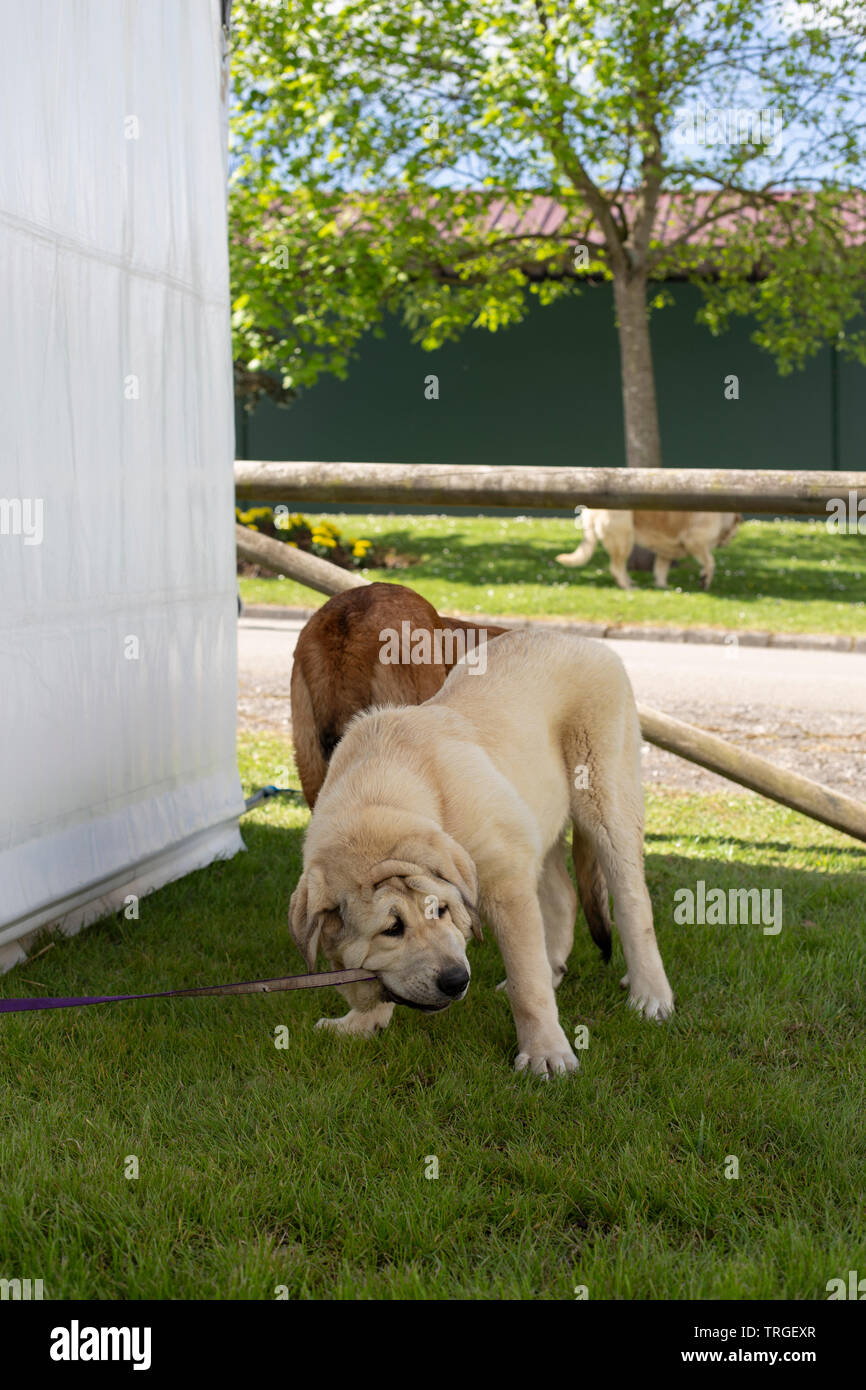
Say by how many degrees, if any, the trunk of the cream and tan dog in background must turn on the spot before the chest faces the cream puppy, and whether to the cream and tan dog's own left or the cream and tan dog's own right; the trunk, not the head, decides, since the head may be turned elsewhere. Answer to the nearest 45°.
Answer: approximately 90° to the cream and tan dog's own right

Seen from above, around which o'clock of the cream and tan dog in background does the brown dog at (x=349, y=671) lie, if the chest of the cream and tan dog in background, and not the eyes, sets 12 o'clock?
The brown dog is roughly at 3 o'clock from the cream and tan dog in background.

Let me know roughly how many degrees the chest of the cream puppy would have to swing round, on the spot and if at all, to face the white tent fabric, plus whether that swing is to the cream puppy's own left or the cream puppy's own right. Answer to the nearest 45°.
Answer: approximately 90° to the cream puppy's own right

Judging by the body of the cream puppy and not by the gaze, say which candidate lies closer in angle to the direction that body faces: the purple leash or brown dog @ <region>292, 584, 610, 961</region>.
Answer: the purple leash

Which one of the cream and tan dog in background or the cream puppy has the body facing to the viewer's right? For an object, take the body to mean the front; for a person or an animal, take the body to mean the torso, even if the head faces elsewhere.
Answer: the cream and tan dog in background

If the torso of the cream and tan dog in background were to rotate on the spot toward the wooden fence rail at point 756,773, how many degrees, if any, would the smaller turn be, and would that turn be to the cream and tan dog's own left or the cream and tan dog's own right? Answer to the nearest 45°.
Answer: approximately 90° to the cream and tan dog's own right

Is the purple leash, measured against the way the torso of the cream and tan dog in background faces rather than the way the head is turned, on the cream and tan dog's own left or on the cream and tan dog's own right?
on the cream and tan dog's own right

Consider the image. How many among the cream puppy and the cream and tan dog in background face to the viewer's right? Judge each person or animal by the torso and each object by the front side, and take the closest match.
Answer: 1

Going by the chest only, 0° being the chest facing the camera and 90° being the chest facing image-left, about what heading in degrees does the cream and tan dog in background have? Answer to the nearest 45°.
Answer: approximately 270°
